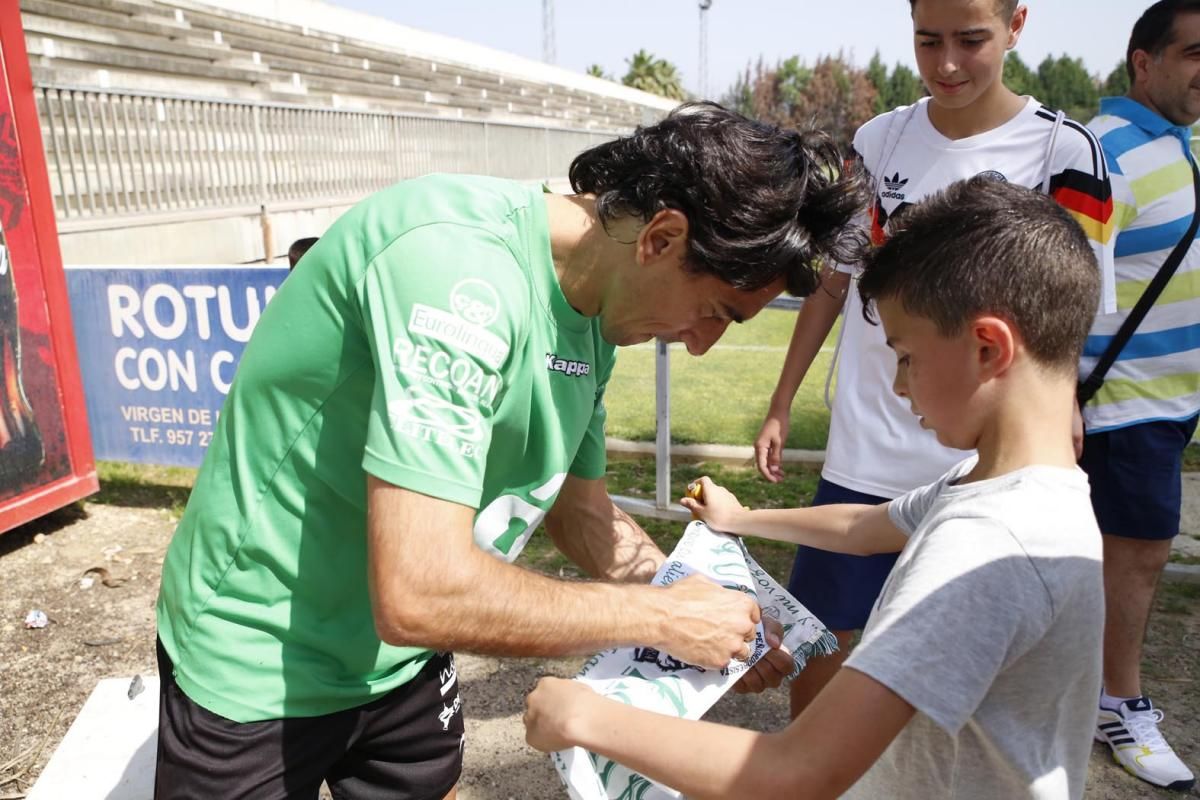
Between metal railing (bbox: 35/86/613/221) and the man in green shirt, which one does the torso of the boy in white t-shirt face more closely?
the man in green shirt

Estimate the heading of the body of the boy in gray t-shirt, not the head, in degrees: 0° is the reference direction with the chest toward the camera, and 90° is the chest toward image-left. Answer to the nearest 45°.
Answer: approximately 90°

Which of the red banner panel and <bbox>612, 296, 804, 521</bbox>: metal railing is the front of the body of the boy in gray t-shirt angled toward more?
the red banner panel

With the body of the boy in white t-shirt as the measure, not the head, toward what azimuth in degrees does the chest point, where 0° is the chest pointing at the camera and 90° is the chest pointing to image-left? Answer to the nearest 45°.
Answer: approximately 45°

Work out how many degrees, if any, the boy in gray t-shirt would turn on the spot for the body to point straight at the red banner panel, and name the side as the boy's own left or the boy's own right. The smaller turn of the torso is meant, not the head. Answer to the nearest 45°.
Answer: approximately 45° to the boy's own right

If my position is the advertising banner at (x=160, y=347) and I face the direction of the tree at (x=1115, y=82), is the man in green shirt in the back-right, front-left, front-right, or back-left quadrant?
back-right

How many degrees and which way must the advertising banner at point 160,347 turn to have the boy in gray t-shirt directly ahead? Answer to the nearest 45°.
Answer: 0° — it already faces them

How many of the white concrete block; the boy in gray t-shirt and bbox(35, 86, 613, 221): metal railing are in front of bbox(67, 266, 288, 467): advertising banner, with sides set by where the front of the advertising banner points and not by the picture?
2

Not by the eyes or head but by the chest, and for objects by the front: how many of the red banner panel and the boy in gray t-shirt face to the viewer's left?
1

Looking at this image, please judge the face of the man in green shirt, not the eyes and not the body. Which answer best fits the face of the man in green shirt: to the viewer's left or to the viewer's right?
to the viewer's right
